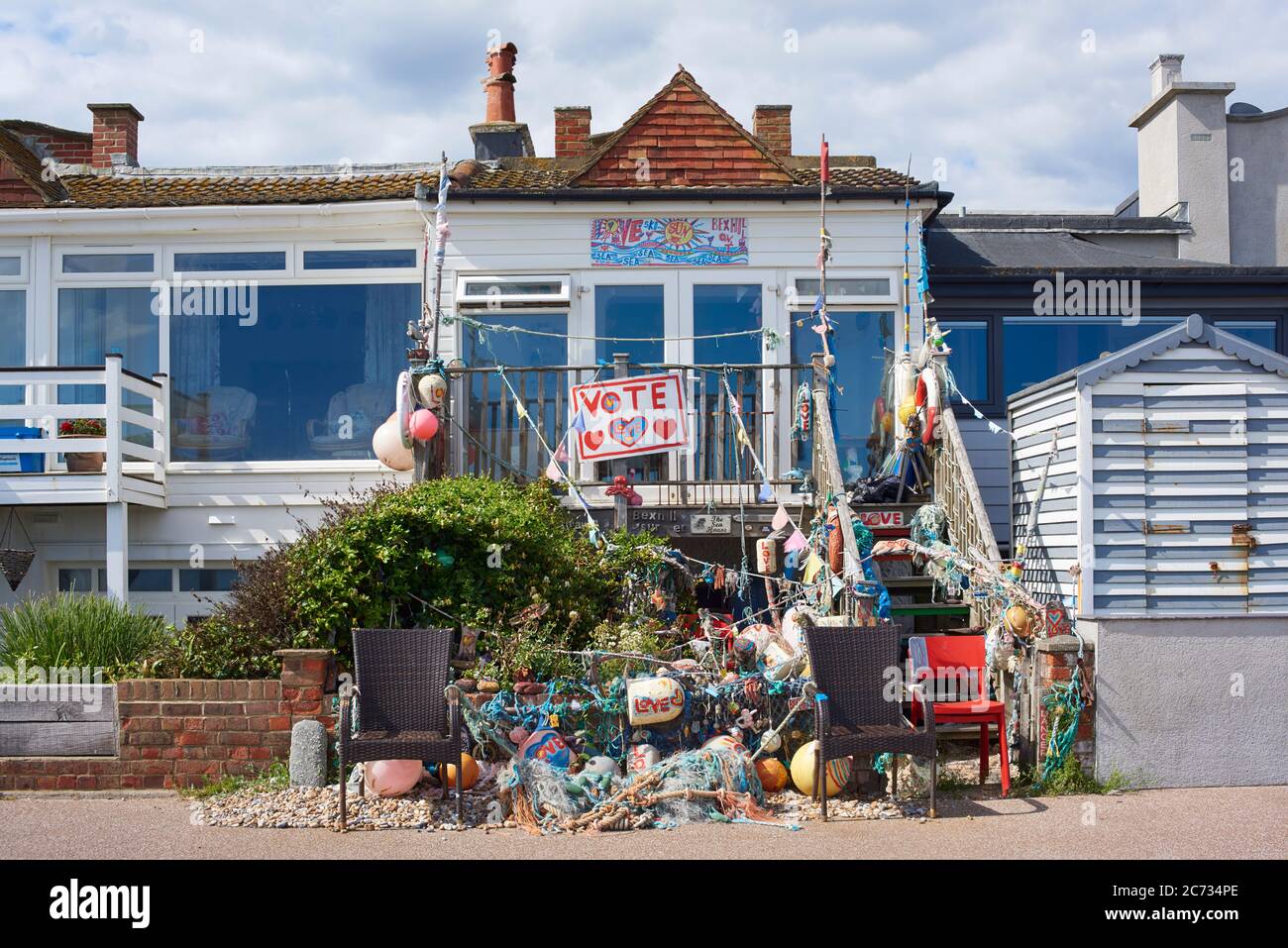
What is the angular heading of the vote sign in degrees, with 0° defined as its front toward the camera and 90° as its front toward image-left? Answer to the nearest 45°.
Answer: approximately 0°

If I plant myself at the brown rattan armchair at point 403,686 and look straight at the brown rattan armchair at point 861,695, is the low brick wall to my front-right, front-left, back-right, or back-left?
back-left

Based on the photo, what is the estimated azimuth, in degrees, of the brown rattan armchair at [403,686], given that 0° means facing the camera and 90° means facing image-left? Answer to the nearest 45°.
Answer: approximately 0°

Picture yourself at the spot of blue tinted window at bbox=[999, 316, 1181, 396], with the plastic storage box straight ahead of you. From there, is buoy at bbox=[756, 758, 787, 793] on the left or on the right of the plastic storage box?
left

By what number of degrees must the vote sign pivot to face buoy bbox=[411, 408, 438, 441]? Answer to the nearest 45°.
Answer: approximately 90° to its right

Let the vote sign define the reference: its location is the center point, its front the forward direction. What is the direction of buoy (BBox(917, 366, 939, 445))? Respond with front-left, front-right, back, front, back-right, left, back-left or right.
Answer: left

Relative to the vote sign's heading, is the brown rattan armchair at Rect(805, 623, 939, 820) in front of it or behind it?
in front

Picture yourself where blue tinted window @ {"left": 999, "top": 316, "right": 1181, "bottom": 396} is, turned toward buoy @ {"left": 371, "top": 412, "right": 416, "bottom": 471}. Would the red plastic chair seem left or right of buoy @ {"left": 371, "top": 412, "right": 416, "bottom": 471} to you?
left

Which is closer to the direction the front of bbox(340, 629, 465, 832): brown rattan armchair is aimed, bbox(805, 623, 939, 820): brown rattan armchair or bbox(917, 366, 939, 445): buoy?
the brown rattan armchair

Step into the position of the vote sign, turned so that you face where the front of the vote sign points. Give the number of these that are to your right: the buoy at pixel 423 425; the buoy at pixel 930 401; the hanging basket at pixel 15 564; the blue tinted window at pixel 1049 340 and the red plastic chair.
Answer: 2

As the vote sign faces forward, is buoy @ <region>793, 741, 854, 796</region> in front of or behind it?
in front

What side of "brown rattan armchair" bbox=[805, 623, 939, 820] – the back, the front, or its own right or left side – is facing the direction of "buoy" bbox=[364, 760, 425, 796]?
right

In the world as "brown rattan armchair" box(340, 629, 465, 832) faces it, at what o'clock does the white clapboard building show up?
The white clapboard building is roughly at 6 o'clock from the brown rattan armchair.
